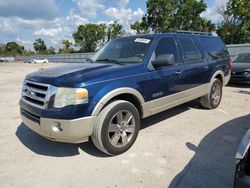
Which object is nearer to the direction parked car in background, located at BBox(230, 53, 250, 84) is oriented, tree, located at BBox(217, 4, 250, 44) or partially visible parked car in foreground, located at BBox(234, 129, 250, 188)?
the partially visible parked car in foreground

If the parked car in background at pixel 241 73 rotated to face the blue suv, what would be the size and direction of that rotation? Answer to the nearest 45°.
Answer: approximately 45° to its left

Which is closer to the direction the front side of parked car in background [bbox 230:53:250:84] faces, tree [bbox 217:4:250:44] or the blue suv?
the blue suv

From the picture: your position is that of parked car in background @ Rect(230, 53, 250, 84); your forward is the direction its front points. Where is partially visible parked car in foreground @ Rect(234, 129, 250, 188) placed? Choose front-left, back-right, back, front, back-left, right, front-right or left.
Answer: front-left

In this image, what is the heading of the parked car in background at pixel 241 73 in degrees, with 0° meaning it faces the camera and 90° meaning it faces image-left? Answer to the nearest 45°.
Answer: approximately 45°

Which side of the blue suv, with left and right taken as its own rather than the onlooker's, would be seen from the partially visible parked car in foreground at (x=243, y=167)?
left

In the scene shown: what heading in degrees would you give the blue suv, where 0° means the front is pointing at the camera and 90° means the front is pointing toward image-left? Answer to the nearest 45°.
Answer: approximately 45°

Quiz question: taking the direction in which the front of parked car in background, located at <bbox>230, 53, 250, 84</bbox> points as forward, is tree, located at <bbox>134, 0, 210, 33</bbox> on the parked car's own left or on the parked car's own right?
on the parked car's own right

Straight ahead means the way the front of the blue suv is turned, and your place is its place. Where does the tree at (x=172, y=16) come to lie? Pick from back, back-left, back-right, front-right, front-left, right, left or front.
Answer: back-right

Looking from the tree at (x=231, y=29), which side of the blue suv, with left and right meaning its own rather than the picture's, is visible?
back

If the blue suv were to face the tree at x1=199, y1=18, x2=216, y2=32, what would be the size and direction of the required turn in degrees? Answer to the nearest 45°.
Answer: approximately 135° to its right

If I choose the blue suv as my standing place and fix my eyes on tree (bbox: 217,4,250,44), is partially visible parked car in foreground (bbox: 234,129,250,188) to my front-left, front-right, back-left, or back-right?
back-right

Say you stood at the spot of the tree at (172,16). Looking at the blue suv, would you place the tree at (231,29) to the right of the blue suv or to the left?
left
